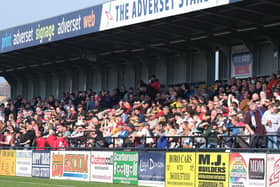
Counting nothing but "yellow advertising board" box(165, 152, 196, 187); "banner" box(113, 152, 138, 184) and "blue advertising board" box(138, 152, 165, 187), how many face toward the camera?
3

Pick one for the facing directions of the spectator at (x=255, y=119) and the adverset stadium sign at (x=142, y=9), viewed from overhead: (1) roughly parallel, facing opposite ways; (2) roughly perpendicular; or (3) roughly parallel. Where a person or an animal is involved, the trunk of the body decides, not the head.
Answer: roughly parallel

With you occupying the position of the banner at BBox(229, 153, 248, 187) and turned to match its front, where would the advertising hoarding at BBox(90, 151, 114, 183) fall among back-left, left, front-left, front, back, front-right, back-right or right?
back-right

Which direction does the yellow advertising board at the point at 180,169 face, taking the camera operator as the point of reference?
facing the viewer

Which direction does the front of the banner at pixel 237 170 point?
toward the camera

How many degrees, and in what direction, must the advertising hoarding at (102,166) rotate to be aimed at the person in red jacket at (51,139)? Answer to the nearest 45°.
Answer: approximately 90° to its right

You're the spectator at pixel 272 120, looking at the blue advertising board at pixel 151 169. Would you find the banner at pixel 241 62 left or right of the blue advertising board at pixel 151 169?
right

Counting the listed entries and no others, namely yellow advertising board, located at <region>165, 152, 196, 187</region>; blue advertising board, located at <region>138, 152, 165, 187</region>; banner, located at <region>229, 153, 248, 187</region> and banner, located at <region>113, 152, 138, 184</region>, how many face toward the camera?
4

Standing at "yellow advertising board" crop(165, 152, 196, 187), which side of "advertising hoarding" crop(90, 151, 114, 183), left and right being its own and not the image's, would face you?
left

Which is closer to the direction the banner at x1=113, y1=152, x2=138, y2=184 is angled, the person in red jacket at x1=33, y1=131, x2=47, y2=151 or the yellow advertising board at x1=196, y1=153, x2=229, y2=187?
the yellow advertising board

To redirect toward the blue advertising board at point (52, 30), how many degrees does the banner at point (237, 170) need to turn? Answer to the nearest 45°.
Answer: approximately 135° to its right

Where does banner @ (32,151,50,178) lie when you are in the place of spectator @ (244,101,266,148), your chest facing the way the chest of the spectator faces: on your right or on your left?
on your right

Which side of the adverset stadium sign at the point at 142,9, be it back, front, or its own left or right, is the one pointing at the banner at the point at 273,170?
left

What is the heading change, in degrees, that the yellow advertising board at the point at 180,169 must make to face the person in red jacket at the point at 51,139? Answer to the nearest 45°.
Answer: approximately 135° to its right
